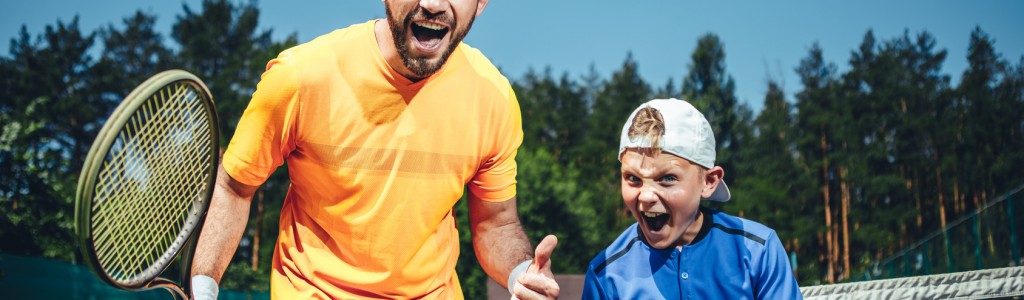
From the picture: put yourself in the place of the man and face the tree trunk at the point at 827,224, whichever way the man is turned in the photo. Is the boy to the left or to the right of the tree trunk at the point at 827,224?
right

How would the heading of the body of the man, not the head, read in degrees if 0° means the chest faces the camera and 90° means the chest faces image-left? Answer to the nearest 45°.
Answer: approximately 0°

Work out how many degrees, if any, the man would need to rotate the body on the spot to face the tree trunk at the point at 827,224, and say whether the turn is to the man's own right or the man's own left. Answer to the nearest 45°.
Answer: approximately 135° to the man's own left

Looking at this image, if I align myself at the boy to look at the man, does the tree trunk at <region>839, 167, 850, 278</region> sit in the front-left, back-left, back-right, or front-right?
back-right

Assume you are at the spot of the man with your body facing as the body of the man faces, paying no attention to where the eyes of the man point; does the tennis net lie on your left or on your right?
on your left

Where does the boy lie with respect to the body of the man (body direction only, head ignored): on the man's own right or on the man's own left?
on the man's own left

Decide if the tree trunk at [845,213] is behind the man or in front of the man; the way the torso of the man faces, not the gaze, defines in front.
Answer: behind
